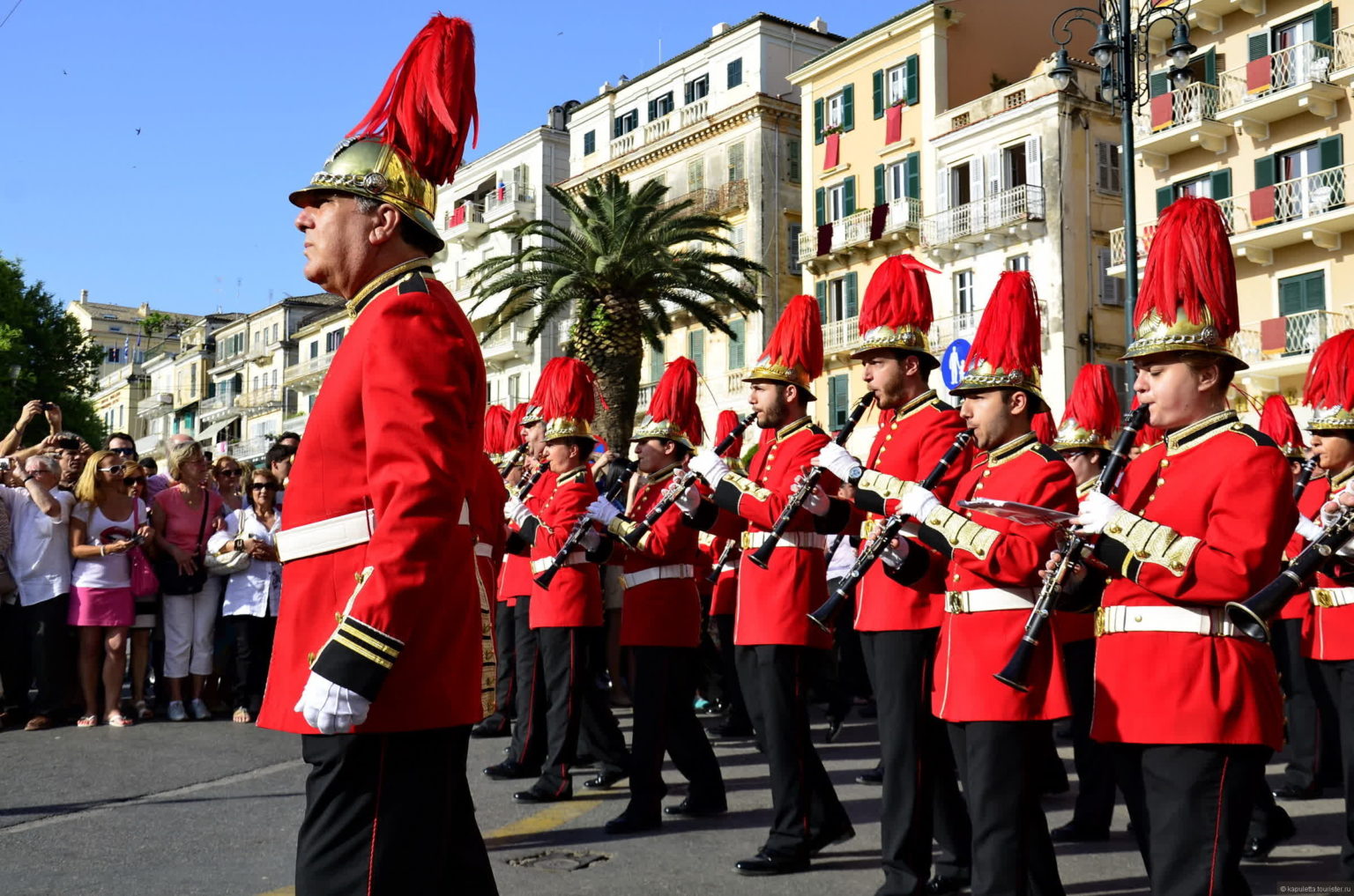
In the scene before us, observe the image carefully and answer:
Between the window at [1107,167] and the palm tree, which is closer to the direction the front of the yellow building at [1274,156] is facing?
the palm tree

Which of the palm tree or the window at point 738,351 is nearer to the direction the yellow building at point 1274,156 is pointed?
the palm tree

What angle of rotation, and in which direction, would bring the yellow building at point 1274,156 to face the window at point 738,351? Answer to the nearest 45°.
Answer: approximately 90° to its right

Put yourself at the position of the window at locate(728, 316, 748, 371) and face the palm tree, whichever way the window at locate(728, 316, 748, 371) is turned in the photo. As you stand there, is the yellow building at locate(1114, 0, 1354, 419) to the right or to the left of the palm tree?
left

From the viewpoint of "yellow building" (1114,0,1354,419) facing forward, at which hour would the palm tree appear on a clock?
The palm tree is roughly at 1 o'clock from the yellow building.

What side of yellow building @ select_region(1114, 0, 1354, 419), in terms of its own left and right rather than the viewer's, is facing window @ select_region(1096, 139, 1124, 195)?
right

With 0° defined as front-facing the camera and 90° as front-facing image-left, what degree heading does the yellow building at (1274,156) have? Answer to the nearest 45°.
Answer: approximately 45°
